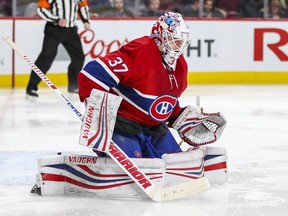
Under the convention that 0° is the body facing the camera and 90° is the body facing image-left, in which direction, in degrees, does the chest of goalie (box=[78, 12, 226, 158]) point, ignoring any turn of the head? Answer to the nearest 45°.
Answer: approximately 315°
